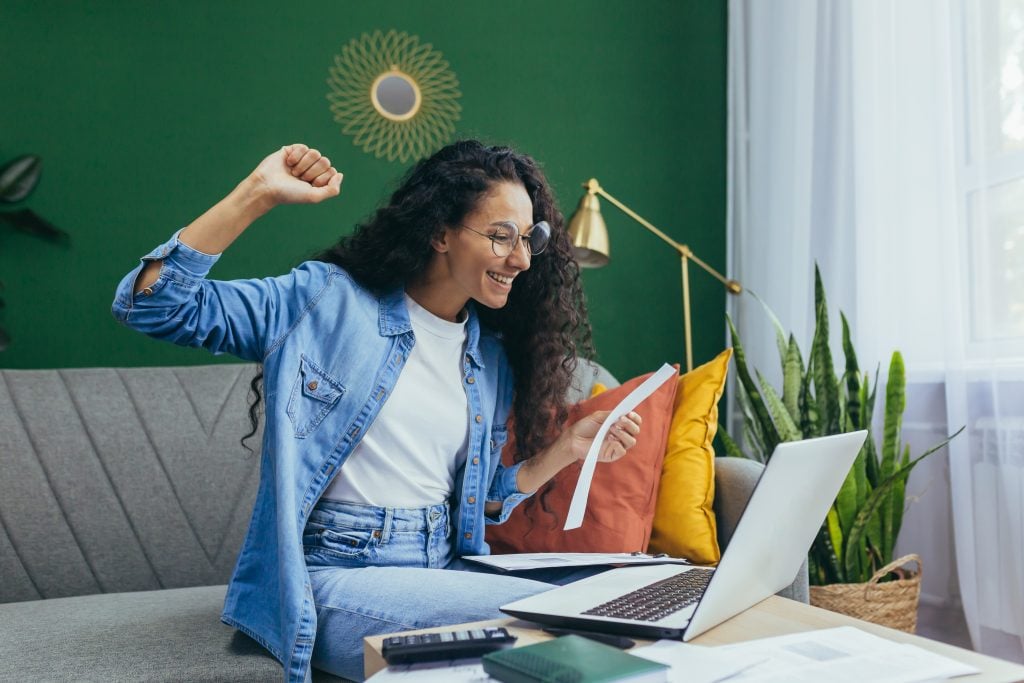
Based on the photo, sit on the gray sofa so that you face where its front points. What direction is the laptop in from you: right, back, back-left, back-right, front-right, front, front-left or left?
front-left

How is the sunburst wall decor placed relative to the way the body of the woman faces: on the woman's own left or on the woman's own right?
on the woman's own left

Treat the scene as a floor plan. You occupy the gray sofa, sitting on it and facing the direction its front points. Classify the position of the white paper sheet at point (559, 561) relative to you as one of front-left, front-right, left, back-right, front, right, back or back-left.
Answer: front-left

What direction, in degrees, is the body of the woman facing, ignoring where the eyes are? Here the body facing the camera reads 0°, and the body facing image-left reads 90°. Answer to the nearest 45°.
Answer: approximately 315°

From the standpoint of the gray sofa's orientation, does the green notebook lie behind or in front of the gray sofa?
in front

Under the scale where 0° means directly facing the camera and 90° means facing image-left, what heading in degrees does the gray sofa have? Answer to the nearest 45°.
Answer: approximately 0°

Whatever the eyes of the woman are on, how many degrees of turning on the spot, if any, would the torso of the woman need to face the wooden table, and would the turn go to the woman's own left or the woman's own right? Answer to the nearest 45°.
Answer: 0° — they already face it

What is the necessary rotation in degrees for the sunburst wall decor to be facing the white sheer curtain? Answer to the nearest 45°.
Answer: approximately 45° to its left

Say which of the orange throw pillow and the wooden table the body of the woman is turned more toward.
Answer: the wooden table
